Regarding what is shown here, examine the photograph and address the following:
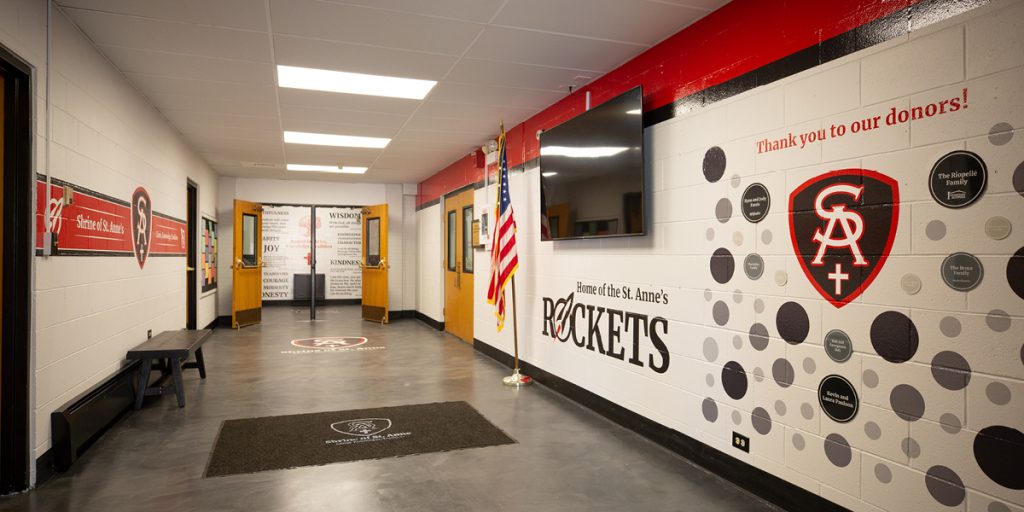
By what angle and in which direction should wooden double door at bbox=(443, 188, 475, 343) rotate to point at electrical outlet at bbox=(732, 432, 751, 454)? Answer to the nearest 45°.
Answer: approximately 90° to its left

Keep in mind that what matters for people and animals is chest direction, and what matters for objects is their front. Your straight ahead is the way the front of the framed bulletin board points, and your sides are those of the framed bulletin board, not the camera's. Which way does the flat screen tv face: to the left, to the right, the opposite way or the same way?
the opposite way

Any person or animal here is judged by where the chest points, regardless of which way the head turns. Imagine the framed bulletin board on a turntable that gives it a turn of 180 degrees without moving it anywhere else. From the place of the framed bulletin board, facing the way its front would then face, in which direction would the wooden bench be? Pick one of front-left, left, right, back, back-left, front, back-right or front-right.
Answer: left

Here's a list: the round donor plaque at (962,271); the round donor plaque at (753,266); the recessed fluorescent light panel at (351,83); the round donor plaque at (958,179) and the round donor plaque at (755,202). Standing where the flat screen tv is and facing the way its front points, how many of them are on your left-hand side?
4

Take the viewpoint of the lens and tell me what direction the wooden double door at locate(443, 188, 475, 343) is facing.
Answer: facing to the left of the viewer

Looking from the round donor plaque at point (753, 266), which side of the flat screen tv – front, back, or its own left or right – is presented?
left

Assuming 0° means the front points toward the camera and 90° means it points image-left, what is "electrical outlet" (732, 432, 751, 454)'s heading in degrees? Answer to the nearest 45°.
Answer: approximately 45°

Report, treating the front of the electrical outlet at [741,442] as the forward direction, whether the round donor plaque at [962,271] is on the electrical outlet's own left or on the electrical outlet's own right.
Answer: on the electrical outlet's own left

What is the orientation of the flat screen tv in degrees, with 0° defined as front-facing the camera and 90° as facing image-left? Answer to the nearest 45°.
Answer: approximately 45°

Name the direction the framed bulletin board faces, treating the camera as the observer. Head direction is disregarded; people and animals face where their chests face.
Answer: facing to the right of the viewer

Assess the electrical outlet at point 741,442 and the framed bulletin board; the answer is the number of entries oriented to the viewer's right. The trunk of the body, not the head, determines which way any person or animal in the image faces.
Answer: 1

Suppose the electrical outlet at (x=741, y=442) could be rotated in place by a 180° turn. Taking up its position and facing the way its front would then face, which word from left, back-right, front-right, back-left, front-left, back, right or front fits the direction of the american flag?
left

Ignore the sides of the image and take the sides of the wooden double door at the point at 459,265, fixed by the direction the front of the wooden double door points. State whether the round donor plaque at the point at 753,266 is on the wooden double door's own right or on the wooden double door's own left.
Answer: on the wooden double door's own left

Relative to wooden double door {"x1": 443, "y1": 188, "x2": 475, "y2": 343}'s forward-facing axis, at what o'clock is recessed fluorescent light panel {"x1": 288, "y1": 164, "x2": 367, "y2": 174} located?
The recessed fluorescent light panel is roughly at 1 o'clock from the wooden double door.

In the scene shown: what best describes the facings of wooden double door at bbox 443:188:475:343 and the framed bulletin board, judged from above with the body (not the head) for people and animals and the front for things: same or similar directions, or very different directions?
very different directions
